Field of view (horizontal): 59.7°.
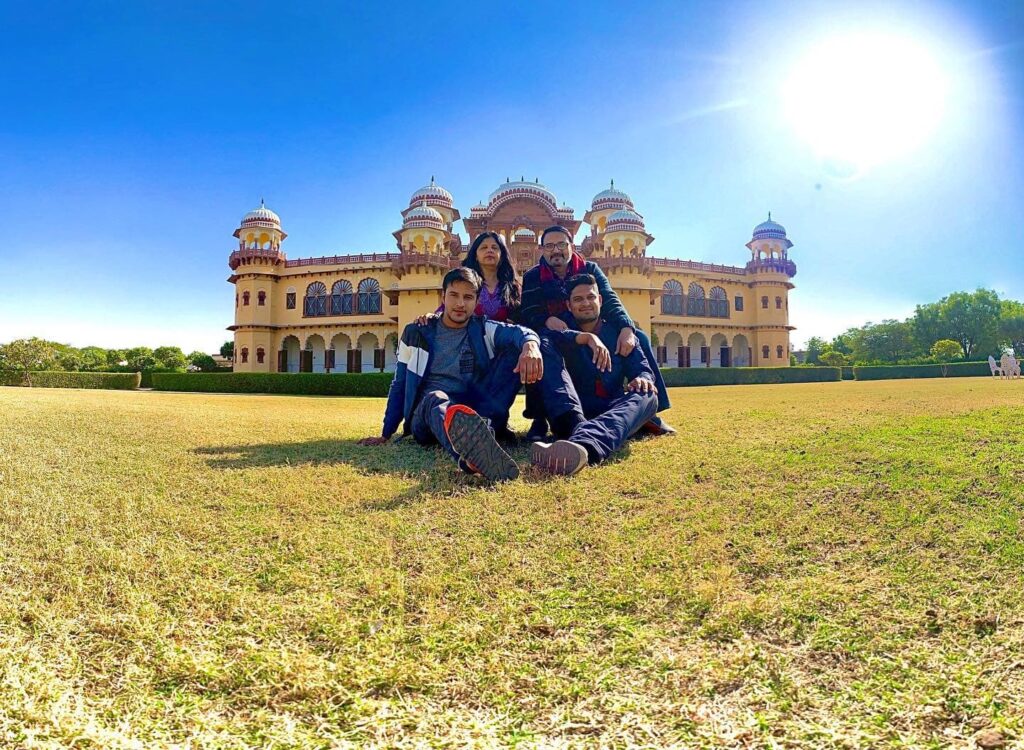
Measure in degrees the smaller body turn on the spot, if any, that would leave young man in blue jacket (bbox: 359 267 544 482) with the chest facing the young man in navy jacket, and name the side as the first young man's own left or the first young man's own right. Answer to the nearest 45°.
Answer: approximately 90° to the first young man's own left

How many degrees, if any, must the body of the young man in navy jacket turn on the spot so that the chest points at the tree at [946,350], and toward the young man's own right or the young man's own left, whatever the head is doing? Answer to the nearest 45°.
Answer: approximately 135° to the young man's own left

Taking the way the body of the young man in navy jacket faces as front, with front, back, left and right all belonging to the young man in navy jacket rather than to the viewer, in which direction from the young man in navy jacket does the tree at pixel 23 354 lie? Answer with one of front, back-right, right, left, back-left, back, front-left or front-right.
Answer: back-right

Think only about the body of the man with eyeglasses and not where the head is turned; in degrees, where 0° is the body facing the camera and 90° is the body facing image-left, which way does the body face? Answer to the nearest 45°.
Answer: approximately 0°

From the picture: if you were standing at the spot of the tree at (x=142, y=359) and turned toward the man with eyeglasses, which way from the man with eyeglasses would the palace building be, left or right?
left

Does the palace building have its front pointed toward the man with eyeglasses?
yes

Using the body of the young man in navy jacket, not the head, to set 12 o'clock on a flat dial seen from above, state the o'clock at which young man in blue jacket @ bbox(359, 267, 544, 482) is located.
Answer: The young man in blue jacket is roughly at 3 o'clock from the young man in navy jacket.

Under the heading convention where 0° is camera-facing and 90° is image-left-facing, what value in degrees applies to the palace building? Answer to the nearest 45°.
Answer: approximately 0°

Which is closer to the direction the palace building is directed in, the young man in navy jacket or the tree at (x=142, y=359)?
the young man in navy jacket
